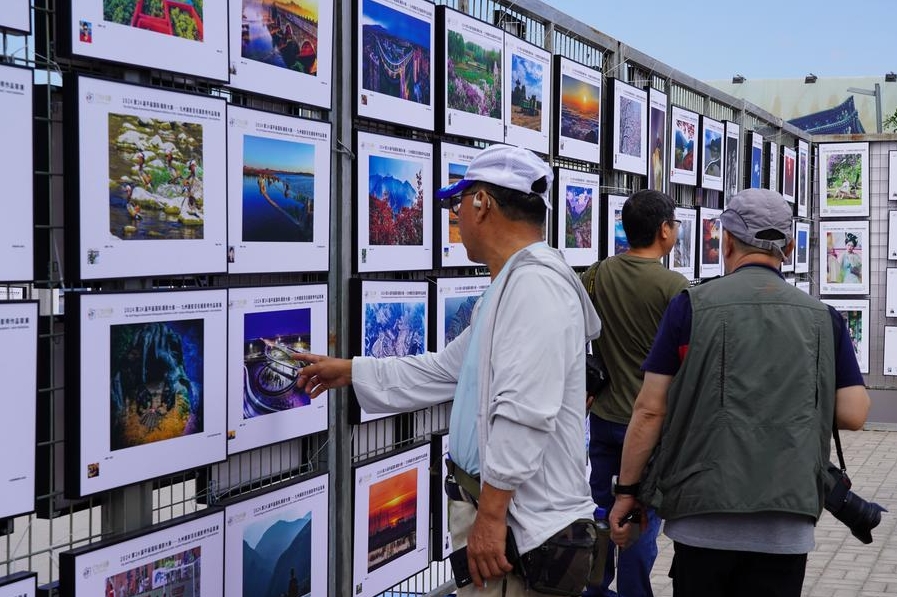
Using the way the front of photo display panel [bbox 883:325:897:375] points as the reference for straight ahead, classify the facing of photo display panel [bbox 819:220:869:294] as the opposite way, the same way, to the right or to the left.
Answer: the same way

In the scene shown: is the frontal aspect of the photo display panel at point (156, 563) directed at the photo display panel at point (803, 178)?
no

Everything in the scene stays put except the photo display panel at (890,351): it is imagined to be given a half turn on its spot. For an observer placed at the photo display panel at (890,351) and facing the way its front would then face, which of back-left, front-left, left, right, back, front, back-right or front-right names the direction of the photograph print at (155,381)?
back

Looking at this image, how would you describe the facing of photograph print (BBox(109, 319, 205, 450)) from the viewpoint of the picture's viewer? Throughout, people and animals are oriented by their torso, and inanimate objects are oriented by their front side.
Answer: facing the viewer and to the right of the viewer

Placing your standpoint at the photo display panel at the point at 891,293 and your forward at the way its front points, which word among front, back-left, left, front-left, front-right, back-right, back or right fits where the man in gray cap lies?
front

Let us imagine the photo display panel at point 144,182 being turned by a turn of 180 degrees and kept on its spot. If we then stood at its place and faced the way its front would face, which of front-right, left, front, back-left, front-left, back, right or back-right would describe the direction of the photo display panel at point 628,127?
right

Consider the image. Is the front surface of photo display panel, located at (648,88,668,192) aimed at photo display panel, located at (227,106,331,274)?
no

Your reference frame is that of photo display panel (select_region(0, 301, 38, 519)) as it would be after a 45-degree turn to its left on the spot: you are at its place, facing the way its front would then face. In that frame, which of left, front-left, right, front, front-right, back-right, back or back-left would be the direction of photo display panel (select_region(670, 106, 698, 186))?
front-left

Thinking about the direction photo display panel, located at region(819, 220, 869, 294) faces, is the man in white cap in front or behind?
in front

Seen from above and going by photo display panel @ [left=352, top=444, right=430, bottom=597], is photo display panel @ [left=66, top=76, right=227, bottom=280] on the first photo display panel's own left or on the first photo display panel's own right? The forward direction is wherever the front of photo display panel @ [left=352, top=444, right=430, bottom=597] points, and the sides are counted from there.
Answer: on the first photo display panel's own right

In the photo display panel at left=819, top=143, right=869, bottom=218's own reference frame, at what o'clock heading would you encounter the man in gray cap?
The man in gray cap is roughly at 12 o'clock from the photo display panel.

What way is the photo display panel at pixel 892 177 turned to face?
toward the camera

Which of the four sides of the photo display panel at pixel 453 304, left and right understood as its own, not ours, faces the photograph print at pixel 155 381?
right

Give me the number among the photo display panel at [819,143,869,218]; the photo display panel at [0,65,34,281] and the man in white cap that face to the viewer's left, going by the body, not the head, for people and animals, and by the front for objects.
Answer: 1

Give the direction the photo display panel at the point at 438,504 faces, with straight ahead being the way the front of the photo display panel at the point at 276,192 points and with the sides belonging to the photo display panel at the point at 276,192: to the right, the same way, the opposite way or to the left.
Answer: the same way

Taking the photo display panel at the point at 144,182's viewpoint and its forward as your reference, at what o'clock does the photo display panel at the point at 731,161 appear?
the photo display panel at the point at 731,161 is roughly at 9 o'clock from the photo display panel at the point at 144,182.

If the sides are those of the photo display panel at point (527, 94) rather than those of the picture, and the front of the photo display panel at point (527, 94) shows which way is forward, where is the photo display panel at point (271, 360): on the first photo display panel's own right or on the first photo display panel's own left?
on the first photo display panel's own right

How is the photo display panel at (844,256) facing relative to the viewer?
toward the camera

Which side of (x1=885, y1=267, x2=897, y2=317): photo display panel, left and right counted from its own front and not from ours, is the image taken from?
front
